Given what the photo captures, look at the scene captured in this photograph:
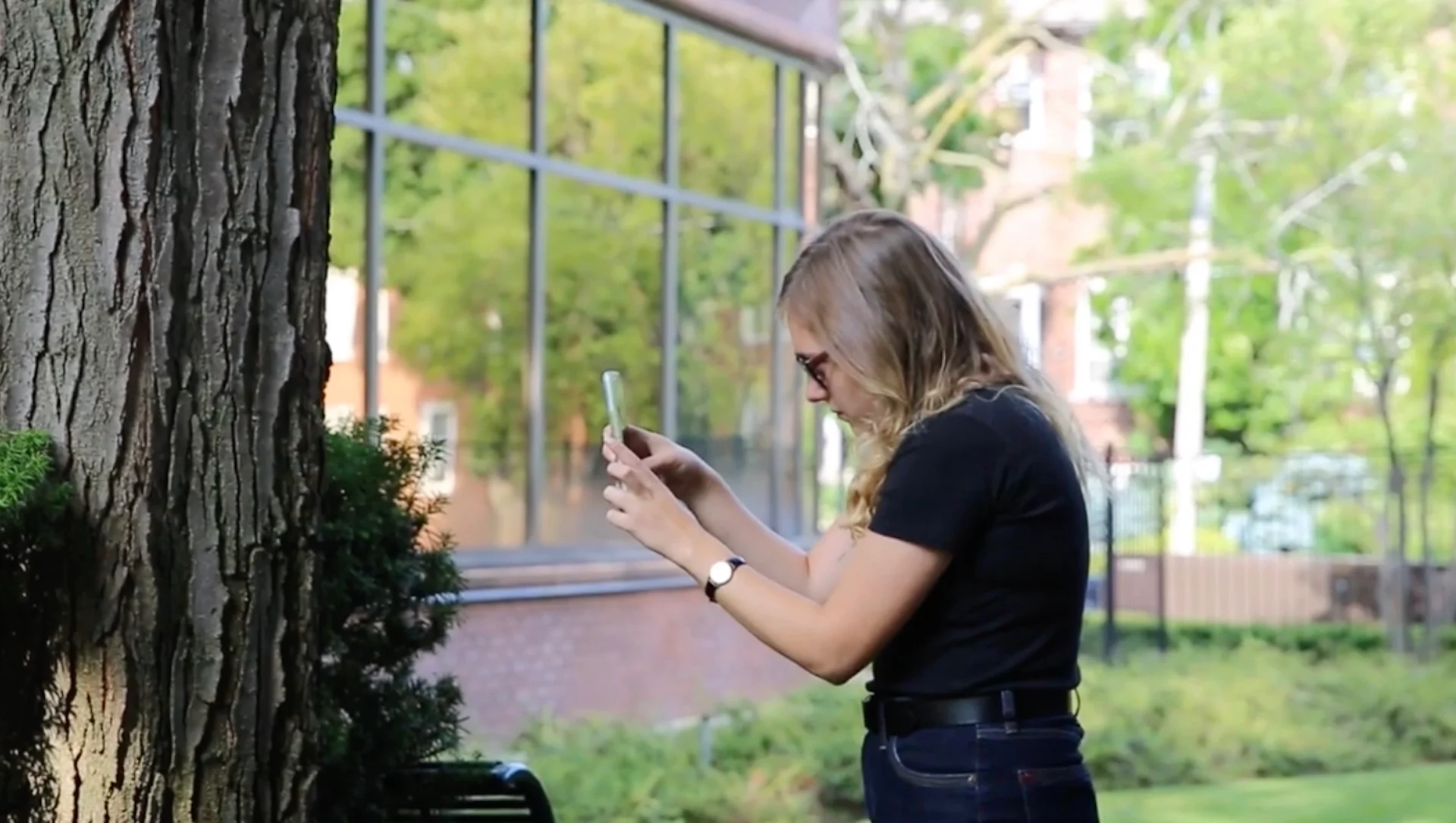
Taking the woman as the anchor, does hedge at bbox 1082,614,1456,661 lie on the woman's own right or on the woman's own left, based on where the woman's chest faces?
on the woman's own right

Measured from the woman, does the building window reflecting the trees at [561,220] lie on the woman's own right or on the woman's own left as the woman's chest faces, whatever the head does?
on the woman's own right

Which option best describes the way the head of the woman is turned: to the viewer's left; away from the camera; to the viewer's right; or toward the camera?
to the viewer's left

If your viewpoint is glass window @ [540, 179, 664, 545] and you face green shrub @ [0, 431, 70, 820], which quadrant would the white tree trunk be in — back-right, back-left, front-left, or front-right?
back-left

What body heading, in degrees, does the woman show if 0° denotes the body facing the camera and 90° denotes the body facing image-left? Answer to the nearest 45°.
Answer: approximately 90°
